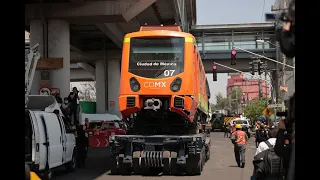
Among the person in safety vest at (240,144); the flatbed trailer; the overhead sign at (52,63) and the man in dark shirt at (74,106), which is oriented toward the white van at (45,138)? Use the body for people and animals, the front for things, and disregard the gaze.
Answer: the overhead sign

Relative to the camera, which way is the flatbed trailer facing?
away from the camera

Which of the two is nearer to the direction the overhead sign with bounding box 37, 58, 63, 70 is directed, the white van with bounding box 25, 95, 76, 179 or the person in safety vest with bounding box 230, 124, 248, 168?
the white van

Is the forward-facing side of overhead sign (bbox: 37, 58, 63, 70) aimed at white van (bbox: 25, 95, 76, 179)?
yes

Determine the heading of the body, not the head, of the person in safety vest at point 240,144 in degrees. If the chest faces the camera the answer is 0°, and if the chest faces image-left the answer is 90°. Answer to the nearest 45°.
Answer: approximately 180°
